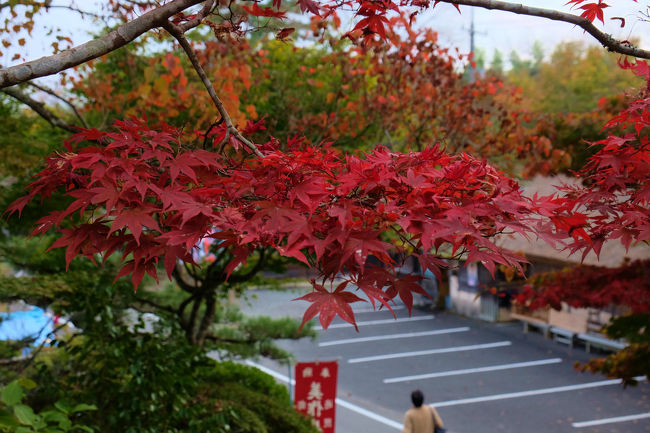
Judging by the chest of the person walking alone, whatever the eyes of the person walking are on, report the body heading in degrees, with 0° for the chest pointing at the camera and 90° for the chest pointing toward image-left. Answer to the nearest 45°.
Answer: approximately 180°

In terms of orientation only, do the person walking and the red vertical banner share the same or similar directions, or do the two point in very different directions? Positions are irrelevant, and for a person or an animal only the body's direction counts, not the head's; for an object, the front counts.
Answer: very different directions

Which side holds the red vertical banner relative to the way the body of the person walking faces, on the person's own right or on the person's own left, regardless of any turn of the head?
on the person's own left

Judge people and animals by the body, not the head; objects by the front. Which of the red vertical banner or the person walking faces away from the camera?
the person walking

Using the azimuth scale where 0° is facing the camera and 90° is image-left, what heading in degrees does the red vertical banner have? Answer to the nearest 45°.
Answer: approximately 0°

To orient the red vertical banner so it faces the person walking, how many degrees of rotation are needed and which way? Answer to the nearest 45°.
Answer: approximately 45° to its left

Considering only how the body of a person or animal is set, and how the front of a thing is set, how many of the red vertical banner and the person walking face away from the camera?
1
